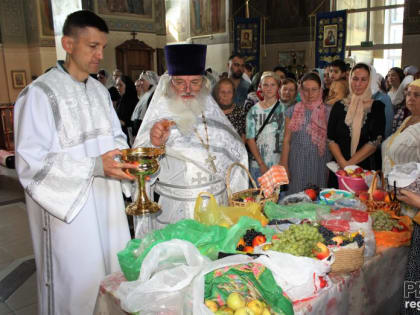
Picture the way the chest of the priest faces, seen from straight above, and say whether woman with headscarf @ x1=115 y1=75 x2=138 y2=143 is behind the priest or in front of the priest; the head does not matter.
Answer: behind

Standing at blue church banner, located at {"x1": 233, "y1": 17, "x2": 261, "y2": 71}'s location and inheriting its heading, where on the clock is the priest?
The priest is roughly at 12 o'clock from the blue church banner.

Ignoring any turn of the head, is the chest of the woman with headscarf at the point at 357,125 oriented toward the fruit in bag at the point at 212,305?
yes

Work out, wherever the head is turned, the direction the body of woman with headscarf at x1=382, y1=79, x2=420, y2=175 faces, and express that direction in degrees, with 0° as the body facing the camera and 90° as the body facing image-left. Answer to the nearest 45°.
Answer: approximately 45°

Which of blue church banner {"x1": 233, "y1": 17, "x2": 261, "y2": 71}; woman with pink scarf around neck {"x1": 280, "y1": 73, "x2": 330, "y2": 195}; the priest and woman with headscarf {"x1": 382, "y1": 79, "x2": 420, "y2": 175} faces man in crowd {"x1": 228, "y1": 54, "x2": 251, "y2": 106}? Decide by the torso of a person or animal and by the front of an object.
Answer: the blue church banner

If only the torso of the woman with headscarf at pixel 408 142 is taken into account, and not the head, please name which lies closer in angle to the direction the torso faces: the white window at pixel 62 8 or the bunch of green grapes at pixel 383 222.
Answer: the bunch of green grapes

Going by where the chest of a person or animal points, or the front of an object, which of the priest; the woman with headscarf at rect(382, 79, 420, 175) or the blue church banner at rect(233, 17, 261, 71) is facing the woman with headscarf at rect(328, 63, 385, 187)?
the blue church banner

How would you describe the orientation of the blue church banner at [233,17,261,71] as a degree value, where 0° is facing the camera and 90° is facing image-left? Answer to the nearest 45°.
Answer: approximately 0°

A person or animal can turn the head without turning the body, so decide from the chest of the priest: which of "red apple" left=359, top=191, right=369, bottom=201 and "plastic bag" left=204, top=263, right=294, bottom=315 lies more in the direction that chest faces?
the plastic bag
